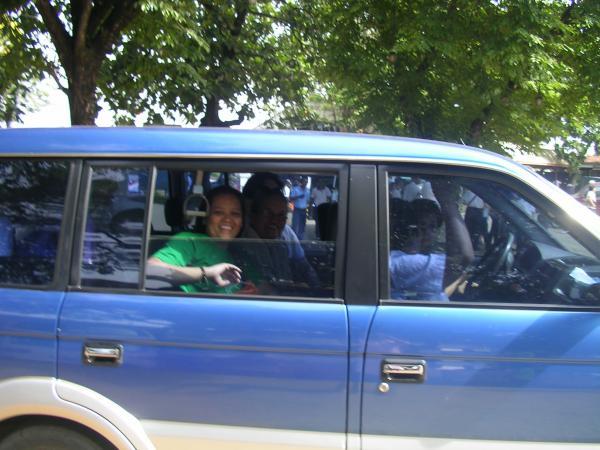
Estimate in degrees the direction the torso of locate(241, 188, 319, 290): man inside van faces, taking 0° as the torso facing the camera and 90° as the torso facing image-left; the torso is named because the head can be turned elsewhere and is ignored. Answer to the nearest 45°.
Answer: approximately 315°

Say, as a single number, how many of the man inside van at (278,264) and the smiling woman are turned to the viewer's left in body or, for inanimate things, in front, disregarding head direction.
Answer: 0

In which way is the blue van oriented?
to the viewer's right

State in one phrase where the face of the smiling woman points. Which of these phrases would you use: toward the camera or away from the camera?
toward the camera

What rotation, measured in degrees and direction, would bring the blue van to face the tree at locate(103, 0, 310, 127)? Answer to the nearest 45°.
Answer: approximately 90° to its left

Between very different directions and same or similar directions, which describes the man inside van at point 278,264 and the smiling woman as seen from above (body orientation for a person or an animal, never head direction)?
same or similar directions

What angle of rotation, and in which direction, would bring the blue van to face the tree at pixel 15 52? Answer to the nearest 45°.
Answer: approximately 135° to its left
